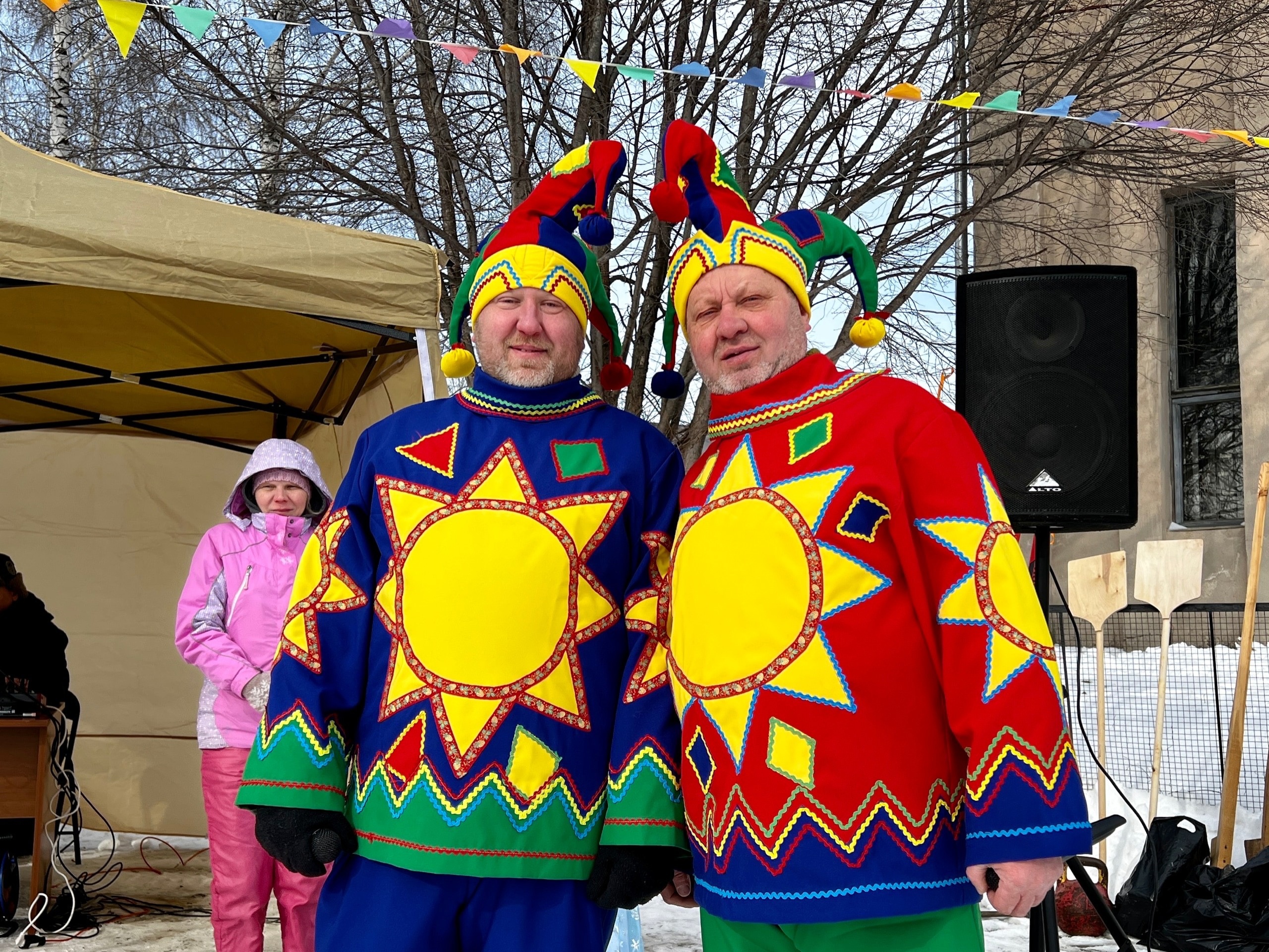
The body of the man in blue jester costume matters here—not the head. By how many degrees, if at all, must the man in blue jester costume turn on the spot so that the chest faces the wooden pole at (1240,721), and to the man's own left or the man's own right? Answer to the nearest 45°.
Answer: approximately 135° to the man's own left

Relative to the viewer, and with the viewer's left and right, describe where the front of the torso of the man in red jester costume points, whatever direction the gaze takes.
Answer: facing the viewer and to the left of the viewer

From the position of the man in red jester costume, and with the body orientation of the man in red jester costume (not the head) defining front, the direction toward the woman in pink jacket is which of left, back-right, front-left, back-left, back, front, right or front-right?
right

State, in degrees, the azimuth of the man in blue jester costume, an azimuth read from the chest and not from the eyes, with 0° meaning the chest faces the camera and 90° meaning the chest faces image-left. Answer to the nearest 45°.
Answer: approximately 0°

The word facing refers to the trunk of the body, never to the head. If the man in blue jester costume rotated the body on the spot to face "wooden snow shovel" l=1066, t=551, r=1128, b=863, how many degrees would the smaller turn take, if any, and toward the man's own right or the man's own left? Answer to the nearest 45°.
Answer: approximately 135° to the man's own left

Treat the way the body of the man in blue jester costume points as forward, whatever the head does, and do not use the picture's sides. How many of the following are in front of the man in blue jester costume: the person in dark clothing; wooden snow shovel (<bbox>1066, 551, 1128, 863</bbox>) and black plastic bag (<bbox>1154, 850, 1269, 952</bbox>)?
0

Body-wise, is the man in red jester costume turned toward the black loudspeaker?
no

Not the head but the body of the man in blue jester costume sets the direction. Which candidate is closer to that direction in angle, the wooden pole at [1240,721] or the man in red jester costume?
the man in red jester costume

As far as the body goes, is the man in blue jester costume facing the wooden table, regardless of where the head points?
no

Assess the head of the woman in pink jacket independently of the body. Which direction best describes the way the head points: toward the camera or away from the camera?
toward the camera

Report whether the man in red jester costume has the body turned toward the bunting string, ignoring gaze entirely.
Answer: no

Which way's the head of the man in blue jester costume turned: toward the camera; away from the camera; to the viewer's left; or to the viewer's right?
toward the camera

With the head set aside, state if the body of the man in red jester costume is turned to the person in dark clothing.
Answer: no

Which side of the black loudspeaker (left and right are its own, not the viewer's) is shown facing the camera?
front

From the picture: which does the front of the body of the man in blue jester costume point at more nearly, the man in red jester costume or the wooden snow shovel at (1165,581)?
the man in red jester costume

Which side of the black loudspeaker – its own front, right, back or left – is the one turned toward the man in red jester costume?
front
